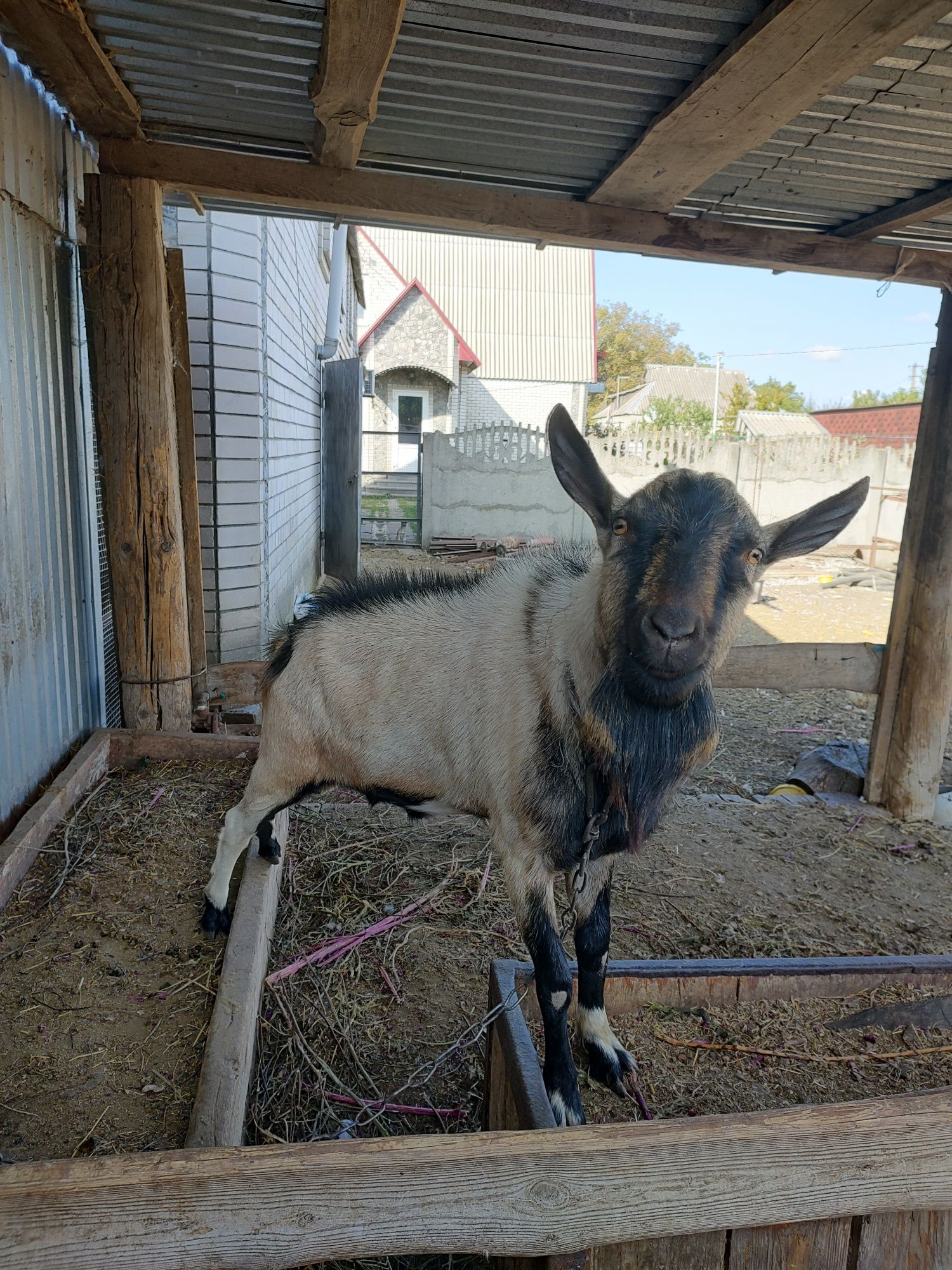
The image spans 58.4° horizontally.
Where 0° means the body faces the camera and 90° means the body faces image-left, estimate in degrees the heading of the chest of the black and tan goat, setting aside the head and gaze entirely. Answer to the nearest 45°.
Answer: approximately 315°

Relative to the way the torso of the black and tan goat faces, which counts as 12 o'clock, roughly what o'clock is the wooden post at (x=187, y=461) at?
The wooden post is roughly at 6 o'clock from the black and tan goat.

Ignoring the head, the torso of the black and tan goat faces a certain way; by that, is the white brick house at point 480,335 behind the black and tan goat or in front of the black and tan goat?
behind

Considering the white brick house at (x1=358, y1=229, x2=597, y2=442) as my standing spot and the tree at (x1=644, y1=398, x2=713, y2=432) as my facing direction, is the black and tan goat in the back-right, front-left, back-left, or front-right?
back-right

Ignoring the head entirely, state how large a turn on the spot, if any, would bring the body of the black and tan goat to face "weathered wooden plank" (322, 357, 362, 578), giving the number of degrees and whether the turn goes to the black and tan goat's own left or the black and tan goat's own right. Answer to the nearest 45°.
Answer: approximately 135° to the black and tan goat's own left

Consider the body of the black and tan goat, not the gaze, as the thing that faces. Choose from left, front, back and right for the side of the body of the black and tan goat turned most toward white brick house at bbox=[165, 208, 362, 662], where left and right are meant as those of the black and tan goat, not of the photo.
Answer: back
